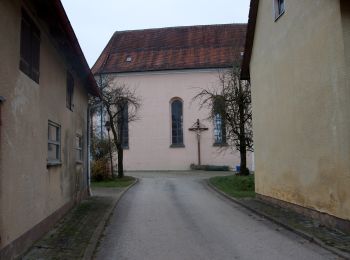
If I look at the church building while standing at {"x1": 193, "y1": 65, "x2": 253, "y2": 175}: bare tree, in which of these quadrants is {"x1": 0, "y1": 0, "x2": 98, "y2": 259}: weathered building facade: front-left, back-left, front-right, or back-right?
back-left

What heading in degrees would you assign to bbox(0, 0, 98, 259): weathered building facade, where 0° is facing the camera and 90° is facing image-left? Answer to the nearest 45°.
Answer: approximately 270°

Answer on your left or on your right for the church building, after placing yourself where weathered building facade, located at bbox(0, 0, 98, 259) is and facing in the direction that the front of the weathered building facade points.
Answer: on your left

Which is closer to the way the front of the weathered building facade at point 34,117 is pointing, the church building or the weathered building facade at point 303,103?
the weathered building facade

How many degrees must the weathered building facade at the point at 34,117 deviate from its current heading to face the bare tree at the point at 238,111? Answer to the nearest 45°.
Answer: approximately 45° to its left

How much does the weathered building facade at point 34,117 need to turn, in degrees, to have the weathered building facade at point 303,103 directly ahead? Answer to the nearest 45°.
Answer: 0° — it already faces it

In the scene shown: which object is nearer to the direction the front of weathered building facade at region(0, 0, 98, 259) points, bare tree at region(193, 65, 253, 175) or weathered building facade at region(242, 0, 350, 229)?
the weathered building facade
